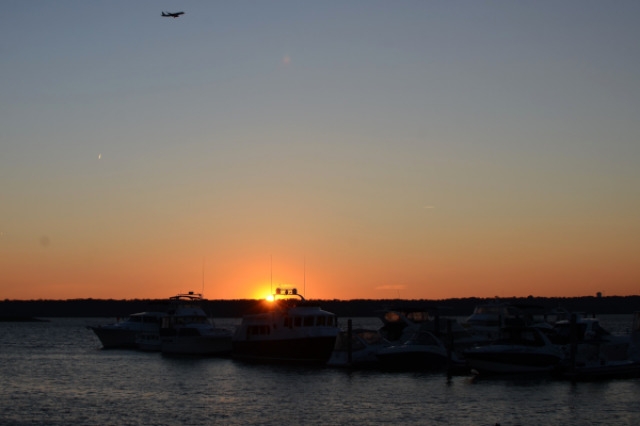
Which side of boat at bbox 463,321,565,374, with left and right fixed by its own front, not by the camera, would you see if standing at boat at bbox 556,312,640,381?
back

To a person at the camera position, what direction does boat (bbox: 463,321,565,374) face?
facing to the left of the viewer
